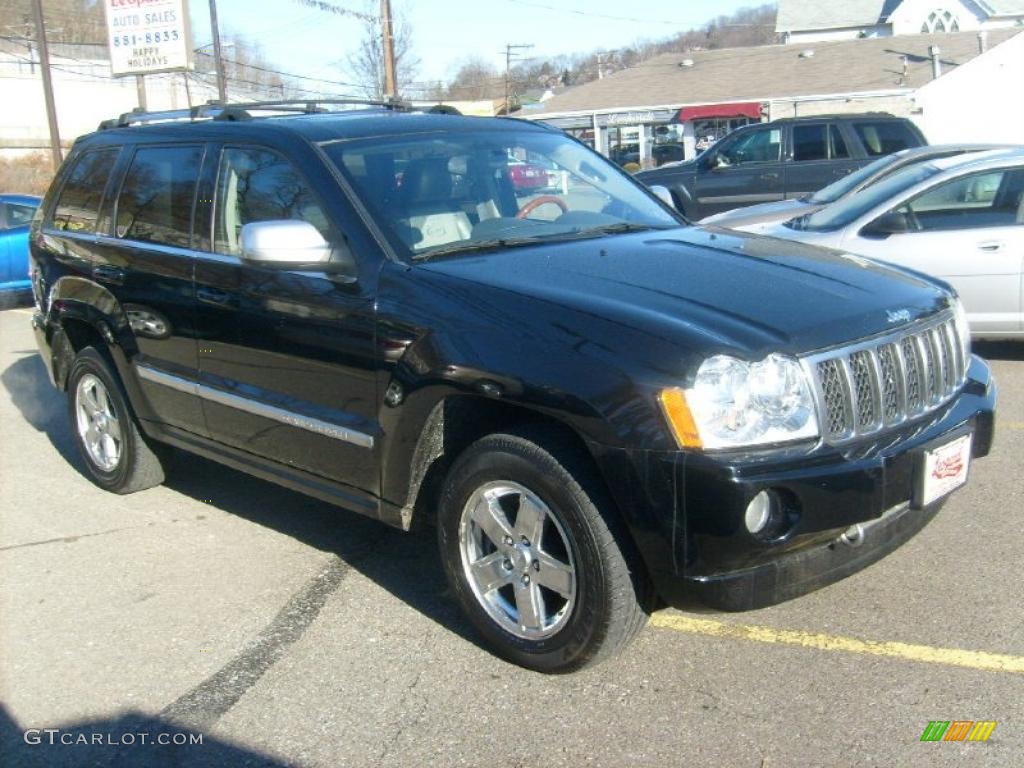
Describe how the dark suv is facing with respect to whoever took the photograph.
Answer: facing to the left of the viewer

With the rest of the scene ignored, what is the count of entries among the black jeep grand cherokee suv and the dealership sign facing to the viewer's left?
0

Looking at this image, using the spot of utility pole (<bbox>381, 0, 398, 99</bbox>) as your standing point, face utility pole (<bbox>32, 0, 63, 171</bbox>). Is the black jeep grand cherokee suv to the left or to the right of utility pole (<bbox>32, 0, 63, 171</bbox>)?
left

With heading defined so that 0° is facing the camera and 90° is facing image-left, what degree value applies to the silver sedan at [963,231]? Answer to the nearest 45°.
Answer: approximately 90°

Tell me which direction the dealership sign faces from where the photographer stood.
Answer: facing the viewer

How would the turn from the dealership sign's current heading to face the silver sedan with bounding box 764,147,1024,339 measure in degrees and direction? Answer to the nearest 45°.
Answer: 0° — it already faces it

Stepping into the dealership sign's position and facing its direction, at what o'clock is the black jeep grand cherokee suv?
The black jeep grand cherokee suv is roughly at 12 o'clock from the dealership sign.

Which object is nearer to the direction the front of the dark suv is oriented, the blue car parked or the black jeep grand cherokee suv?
the blue car parked

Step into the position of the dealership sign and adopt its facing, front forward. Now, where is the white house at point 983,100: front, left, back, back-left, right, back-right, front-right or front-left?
left

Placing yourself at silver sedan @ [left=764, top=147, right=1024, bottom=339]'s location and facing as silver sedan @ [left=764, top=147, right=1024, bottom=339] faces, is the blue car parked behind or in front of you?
in front

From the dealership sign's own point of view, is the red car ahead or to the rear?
ahead

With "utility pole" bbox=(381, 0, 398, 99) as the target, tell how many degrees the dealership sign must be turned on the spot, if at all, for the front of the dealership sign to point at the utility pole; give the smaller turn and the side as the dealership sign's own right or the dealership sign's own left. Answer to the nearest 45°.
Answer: approximately 135° to the dealership sign's own left

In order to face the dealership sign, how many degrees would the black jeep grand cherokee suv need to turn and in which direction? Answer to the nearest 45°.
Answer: approximately 135° to its left
